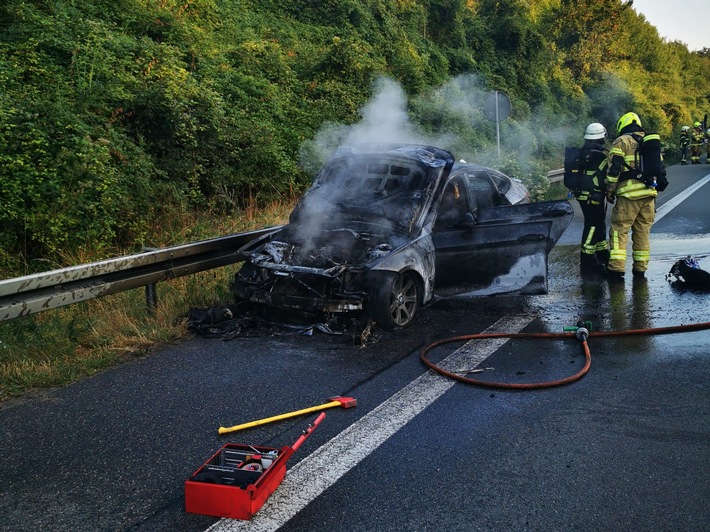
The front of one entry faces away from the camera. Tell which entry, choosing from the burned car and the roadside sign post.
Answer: the roadside sign post

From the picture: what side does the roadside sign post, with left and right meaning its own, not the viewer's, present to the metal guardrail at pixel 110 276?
back

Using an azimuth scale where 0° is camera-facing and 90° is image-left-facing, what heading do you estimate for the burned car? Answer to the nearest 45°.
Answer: approximately 45°

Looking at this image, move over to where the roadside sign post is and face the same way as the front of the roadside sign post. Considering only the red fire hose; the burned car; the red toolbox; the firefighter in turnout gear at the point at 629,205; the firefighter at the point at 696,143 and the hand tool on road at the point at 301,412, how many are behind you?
5

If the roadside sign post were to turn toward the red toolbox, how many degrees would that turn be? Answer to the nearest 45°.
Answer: approximately 180°

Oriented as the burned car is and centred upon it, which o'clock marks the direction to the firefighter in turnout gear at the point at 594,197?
The firefighter in turnout gear is roughly at 6 o'clock from the burned car.

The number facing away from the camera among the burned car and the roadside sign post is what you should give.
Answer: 1

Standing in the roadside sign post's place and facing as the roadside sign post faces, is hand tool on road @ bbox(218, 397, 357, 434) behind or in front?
behind

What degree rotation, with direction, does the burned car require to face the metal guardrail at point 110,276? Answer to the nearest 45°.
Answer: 0° — it already faces it

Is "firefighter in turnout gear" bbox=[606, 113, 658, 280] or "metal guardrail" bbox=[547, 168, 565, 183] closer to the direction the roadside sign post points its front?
the metal guardrail

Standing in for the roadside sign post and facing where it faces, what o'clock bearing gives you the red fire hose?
The red fire hose is roughly at 6 o'clock from the roadside sign post.

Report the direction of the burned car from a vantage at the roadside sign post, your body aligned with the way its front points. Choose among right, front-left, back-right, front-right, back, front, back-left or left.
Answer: back

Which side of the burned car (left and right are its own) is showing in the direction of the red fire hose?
left

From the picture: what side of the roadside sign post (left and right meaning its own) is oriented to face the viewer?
back

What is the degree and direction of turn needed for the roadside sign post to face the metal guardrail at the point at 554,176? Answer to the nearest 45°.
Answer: approximately 45° to its right

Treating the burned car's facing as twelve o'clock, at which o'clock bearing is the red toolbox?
The red toolbox is roughly at 11 o'clock from the burned car.

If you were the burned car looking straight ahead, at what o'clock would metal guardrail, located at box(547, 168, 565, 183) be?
The metal guardrail is roughly at 5 o'clock from the burned car.
